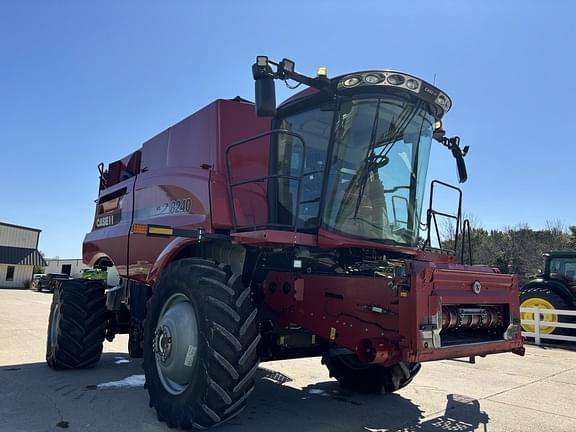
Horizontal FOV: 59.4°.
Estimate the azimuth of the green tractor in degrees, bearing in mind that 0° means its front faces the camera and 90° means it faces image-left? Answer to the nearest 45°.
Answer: approximately 270°

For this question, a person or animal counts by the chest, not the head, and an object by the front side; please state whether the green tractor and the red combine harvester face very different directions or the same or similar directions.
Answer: same or similar directions

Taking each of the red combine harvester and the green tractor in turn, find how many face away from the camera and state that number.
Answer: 0

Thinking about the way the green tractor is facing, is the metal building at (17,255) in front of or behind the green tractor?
behind

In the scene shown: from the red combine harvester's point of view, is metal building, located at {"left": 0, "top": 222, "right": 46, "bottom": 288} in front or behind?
behind

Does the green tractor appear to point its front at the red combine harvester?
no

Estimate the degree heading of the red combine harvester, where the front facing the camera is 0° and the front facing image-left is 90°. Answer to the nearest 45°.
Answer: approximately 315°

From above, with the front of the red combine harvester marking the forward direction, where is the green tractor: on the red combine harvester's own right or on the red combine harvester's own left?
on the red combine harvester's own left
